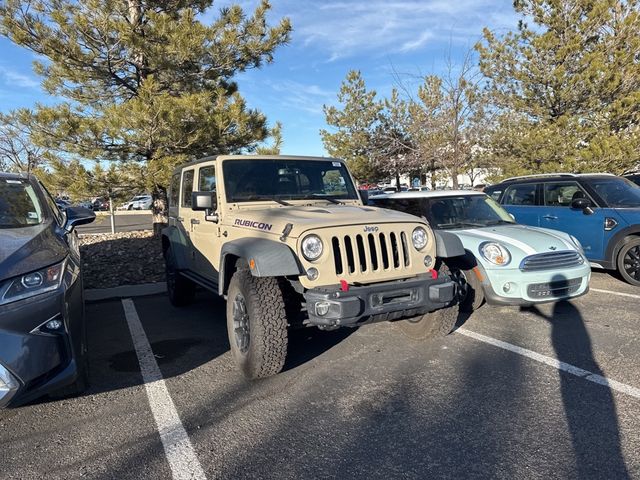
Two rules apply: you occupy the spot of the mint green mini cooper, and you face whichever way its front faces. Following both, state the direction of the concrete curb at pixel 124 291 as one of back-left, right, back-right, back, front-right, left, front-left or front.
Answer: back-right

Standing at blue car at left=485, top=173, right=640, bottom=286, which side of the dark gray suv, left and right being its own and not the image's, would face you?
left

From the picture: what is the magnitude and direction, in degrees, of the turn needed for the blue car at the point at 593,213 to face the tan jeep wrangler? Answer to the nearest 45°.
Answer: approximately 90° to its right

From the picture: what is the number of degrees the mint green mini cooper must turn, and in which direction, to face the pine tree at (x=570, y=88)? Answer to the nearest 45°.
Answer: approximately 135° to its left

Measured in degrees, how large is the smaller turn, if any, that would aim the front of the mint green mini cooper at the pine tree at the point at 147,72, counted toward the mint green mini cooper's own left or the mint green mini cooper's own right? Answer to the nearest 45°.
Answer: approximately 135° to the mint green mini cooper's own right

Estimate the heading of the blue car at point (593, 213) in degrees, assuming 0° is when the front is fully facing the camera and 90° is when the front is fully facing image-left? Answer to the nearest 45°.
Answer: approximately 315°

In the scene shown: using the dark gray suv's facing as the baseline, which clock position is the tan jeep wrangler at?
The tan jeep wrangler is roughly at 9 o'clock from the dark gray suv.

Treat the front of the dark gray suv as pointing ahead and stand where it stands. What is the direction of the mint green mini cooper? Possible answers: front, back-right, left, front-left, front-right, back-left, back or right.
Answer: left

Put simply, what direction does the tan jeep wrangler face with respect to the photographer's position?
facing the viewer and to the right of the viewer
